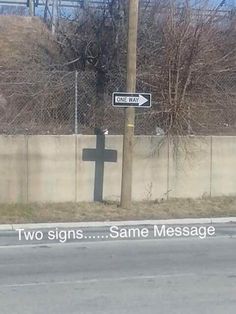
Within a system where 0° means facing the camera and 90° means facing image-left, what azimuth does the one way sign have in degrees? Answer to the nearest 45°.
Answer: approximately 0°
